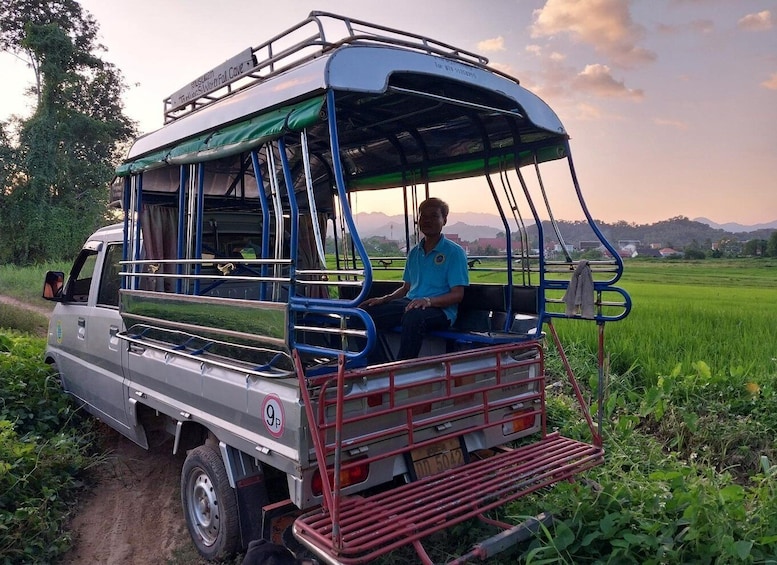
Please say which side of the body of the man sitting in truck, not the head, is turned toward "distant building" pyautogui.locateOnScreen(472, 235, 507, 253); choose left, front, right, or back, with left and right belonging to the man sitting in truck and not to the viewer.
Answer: back

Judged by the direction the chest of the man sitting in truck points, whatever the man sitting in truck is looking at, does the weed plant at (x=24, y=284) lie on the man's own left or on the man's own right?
on the man's own right

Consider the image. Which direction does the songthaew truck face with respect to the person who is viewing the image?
facing away from the viewer and to the left of the viewer

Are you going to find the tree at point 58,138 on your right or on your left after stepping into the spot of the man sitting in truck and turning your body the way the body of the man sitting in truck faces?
on your right

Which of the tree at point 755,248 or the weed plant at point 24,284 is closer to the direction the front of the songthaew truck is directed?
the weed plant

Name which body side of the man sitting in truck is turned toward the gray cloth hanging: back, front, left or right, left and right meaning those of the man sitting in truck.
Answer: left

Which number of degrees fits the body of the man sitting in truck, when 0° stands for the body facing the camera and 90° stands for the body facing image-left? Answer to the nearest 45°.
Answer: approximately 45°

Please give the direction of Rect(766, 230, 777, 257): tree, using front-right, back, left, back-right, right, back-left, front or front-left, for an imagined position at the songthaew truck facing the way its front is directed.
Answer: right

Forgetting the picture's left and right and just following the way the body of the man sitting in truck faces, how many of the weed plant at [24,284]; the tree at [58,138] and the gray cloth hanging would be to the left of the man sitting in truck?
1

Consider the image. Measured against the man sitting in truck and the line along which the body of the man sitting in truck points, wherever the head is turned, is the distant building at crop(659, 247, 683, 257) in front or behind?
behind

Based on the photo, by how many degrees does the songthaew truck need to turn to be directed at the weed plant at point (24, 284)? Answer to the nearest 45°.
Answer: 0° — it already faces it
